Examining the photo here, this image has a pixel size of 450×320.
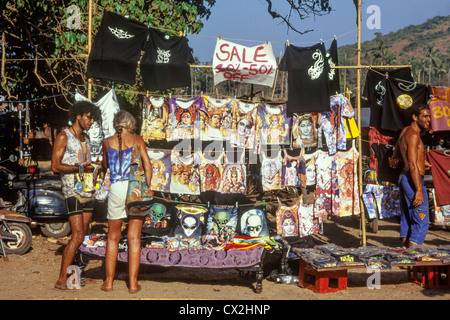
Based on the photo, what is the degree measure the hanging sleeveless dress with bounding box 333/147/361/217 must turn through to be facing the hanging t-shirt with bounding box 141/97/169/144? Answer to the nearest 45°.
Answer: approximately 90° to its right

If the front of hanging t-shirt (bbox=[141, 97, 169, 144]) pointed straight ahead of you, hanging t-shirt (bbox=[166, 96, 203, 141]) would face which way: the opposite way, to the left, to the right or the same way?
the same way

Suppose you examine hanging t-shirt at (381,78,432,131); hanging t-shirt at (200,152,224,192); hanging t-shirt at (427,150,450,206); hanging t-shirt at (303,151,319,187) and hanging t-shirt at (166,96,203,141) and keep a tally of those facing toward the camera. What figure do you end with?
5

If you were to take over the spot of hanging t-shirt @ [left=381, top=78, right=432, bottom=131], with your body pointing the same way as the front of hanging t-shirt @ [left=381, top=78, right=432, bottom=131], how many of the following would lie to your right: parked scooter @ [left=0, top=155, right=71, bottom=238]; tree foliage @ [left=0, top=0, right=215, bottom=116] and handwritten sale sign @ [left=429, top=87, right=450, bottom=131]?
2

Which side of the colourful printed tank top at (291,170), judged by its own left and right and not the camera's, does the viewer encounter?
front

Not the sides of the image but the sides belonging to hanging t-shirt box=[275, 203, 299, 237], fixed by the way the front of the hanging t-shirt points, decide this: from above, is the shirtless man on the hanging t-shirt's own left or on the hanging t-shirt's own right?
on the hanging t-shirt's own left

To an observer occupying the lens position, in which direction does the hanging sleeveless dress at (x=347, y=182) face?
facing the viewer

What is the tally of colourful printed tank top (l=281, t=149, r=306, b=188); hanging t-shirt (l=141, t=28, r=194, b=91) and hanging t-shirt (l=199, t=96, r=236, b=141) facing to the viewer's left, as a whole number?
0

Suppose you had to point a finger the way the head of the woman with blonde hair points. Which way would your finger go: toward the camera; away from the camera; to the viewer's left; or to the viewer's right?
away from the camera

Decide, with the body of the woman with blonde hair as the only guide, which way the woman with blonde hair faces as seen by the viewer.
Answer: away from the camera

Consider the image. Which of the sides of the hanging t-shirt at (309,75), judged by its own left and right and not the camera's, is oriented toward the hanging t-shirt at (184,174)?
right

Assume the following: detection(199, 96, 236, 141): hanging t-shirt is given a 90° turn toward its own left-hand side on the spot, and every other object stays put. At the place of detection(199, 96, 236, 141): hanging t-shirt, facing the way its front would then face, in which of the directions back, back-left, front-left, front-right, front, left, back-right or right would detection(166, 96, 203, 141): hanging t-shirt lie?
back

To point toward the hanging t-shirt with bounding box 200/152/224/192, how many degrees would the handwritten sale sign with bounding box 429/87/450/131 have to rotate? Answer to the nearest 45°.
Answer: approximately 45° to its right

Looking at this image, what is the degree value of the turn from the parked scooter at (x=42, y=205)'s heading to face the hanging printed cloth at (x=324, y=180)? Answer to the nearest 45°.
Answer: approximately 135° to its left

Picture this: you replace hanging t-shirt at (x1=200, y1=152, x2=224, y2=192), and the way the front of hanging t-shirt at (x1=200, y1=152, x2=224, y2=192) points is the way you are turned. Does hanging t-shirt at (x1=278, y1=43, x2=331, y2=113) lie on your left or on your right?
on your left
